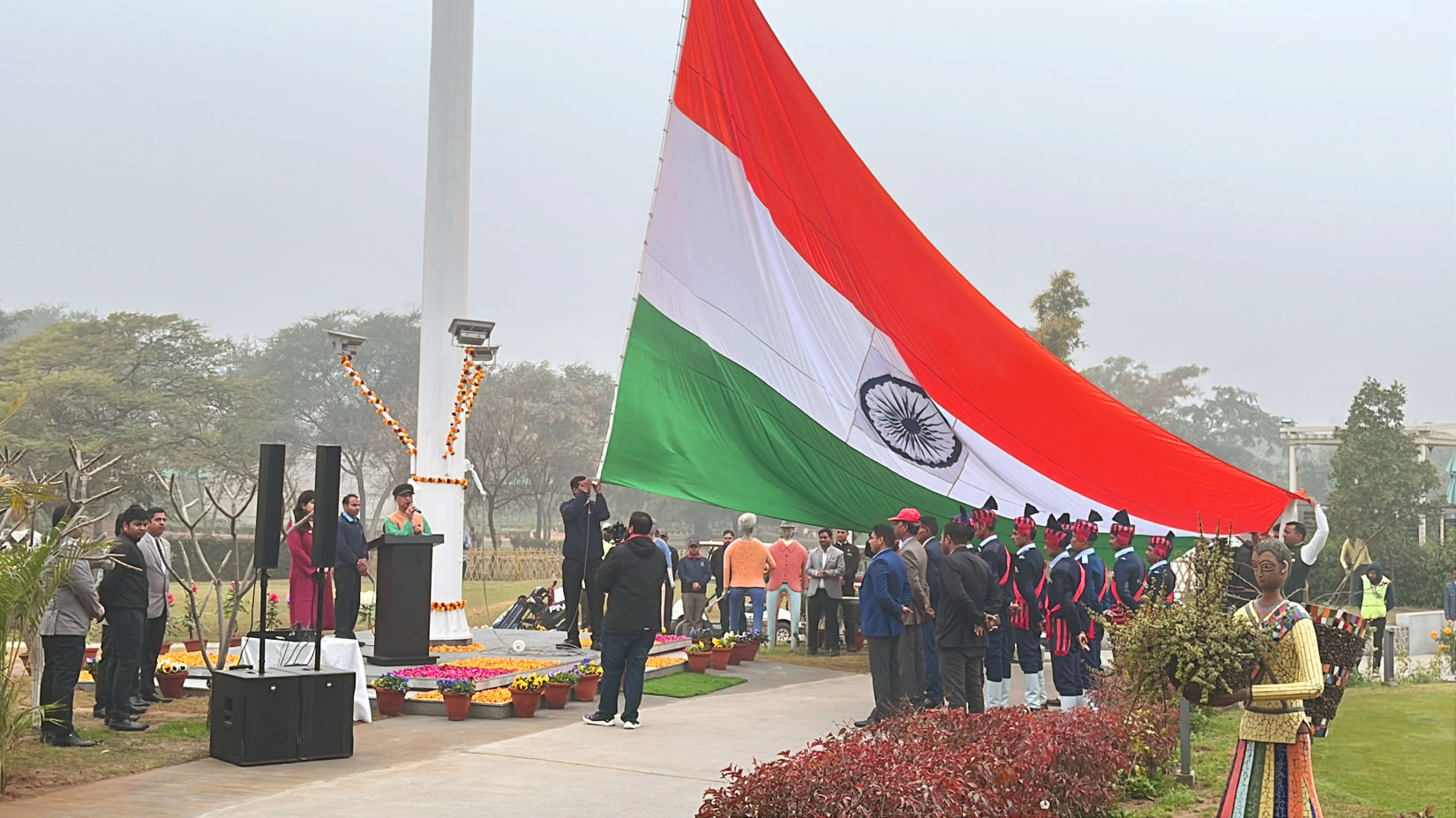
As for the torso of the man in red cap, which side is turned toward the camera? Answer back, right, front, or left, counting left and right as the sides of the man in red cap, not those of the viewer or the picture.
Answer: left

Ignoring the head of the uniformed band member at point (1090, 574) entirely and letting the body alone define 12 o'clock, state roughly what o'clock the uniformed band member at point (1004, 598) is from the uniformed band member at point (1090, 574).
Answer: the uniformed band member at point (1004, 598) is roughly at 1 o'clock from the uniformed band member at point (1090, 574).

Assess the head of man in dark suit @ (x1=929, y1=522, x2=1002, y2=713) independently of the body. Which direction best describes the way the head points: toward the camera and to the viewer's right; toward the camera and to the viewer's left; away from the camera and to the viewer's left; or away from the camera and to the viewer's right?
away from the camera and to the viewer's left

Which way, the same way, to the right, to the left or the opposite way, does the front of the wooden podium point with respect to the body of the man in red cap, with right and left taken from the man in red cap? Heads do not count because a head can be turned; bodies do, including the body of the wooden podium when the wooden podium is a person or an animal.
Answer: to the left

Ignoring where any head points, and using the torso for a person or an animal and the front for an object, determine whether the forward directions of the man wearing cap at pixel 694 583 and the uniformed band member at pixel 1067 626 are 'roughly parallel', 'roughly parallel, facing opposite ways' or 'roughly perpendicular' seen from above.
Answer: roughly perpendicular

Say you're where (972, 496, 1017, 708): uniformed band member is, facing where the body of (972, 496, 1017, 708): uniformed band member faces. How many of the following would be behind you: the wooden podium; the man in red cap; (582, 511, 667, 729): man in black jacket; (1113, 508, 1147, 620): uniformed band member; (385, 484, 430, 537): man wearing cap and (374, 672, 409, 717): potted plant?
1

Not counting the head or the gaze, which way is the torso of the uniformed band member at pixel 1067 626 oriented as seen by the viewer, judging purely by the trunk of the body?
to the viewer's left

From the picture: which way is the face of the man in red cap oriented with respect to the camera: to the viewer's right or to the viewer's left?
to the viewer's left

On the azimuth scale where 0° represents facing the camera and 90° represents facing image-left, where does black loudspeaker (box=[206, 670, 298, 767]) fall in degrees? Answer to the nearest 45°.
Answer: approximately 315°

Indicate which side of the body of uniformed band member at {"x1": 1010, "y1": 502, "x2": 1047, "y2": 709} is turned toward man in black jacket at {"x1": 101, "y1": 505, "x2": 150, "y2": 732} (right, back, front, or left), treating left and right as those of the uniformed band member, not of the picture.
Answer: front

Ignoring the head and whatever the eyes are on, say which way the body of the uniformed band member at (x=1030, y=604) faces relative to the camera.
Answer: to the viewer's left

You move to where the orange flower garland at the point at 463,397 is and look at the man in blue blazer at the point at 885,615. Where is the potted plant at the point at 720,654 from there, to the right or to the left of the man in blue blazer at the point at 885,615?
left

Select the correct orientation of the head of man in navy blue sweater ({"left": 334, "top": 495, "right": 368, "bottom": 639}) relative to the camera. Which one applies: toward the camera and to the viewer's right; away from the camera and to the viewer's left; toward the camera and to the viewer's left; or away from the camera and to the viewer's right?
toward the camera and to the viewer's right

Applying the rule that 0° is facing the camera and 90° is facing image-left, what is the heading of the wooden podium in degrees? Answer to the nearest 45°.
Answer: approximately 0°

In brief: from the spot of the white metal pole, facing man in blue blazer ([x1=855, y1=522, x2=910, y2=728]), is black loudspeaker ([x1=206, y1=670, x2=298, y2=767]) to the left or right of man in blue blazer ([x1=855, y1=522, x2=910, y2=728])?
right
